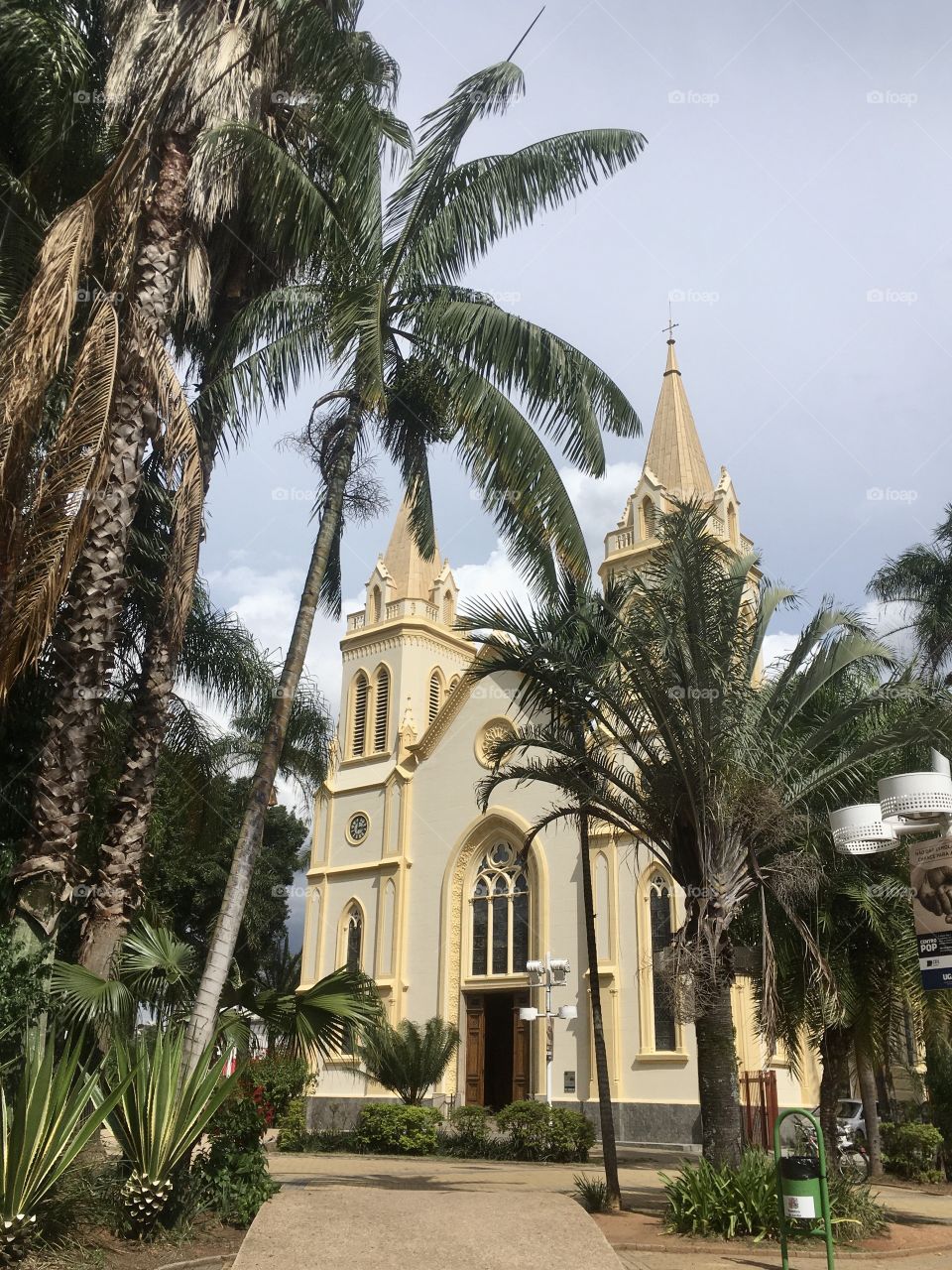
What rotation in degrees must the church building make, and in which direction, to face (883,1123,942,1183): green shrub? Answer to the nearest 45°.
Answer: approximately 90° to its left

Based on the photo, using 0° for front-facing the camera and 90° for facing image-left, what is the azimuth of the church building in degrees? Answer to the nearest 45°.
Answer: approximately 45°

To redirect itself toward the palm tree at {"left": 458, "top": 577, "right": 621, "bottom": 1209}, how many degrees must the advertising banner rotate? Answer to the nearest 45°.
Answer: approximately 135° to its right

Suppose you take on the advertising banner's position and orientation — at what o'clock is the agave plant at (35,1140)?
The agave plant is roughly at 2 o'clock from the advertising banner.

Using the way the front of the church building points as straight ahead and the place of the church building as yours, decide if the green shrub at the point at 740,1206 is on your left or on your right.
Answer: on your left

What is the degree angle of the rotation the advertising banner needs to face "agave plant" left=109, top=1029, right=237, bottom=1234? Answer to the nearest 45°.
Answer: approximately 90° to its right

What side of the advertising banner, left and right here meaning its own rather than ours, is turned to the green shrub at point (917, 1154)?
back

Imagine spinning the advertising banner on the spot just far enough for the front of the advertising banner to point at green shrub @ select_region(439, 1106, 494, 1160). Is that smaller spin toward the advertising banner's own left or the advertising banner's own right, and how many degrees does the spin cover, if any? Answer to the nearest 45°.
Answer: approximately 135° to the advertising banner's own right
